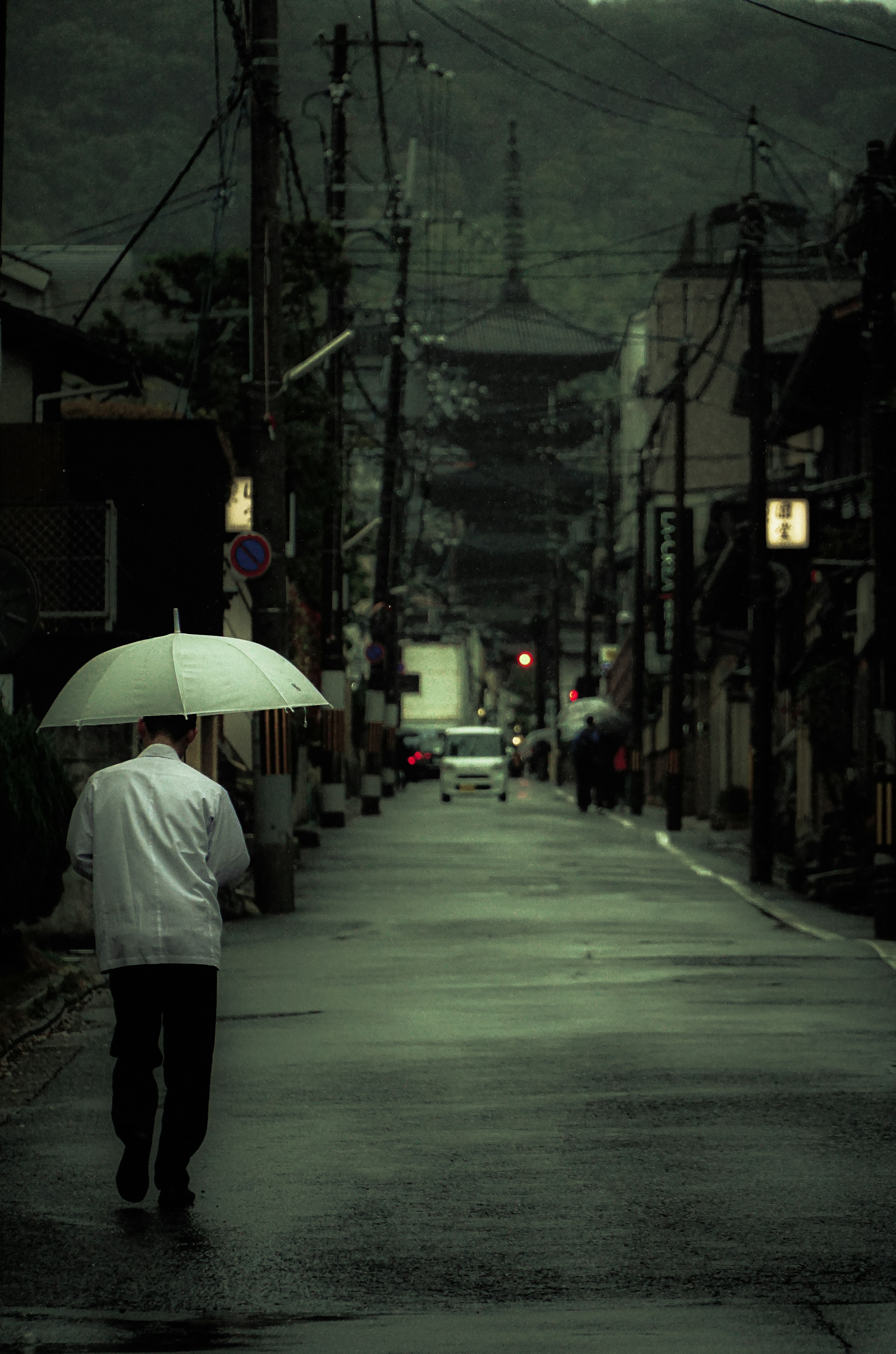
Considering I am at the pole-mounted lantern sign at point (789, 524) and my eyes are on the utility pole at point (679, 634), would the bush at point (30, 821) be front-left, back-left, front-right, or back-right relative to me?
back-left

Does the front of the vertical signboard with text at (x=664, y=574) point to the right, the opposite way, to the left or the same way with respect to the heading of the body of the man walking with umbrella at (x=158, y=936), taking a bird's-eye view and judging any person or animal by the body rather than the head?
the opposite way

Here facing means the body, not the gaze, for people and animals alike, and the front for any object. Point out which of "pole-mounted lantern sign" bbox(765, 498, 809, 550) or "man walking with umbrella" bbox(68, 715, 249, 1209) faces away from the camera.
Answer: the man walking with umbrella

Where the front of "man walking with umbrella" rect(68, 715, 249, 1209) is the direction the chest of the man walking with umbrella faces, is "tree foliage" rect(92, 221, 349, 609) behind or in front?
in front

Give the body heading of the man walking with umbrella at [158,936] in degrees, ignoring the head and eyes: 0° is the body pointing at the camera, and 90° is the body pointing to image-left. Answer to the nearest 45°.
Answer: approximately 180°

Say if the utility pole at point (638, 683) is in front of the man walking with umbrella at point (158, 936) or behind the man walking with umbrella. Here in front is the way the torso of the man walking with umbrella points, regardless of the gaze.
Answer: in front

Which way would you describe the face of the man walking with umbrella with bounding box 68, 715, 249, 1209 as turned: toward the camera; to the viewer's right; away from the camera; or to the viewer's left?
away from the camera
